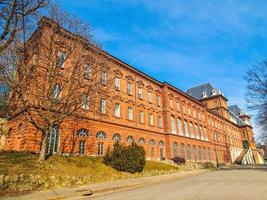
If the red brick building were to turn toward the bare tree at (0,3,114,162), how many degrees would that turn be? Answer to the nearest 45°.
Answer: approximately 90° to its right

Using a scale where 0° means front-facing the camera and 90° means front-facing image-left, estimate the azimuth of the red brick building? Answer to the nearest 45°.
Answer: approximately 315°
